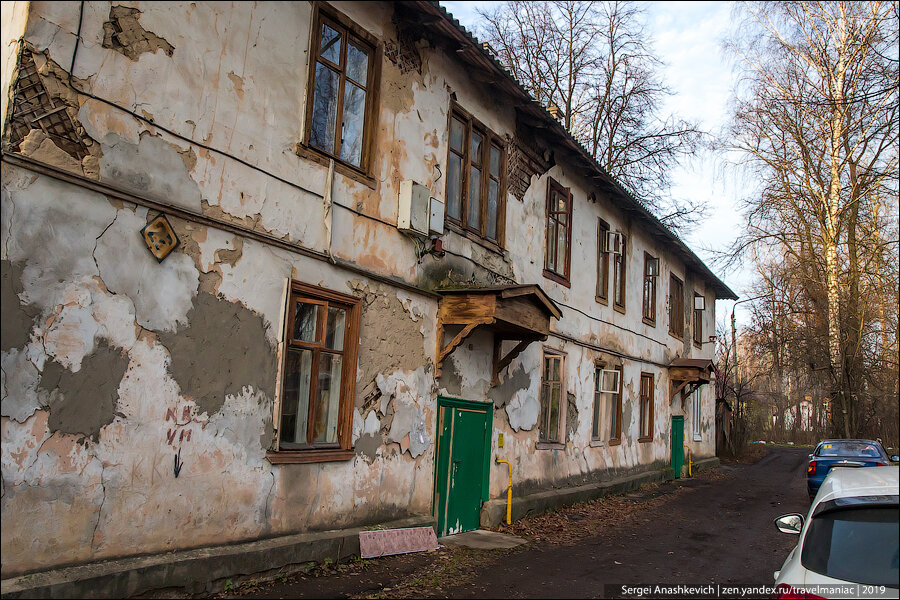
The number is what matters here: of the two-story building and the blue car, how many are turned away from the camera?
1

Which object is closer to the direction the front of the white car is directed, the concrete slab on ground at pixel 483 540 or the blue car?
the blue car

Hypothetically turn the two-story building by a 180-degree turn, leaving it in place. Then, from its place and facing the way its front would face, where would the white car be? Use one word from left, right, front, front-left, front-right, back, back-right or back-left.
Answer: back

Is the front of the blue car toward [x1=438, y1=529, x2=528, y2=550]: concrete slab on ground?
no

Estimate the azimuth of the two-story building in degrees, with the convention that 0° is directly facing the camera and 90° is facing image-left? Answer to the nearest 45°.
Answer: approximately 315°

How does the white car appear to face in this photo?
away from the camera

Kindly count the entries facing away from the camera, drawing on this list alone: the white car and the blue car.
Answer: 2

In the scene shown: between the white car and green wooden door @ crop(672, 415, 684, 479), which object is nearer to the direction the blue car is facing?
the green wooden door

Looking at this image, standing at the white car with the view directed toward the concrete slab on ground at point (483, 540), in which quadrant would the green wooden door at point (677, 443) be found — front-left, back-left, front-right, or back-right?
front-right

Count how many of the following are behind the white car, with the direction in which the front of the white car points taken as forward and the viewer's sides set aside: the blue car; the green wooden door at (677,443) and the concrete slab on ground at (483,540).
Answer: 0

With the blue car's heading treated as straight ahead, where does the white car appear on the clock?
The white car is roughly at 6 o'clock from the blue car.

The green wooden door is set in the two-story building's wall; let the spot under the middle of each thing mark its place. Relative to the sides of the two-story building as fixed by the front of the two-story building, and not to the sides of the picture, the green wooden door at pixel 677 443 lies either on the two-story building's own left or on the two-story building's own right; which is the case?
on the two-story building's own left

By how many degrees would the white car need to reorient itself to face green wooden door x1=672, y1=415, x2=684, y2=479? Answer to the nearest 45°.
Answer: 0° — it already faces it

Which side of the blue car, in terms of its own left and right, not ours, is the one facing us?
back

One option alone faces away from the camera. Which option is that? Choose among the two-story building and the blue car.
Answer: the blue car
